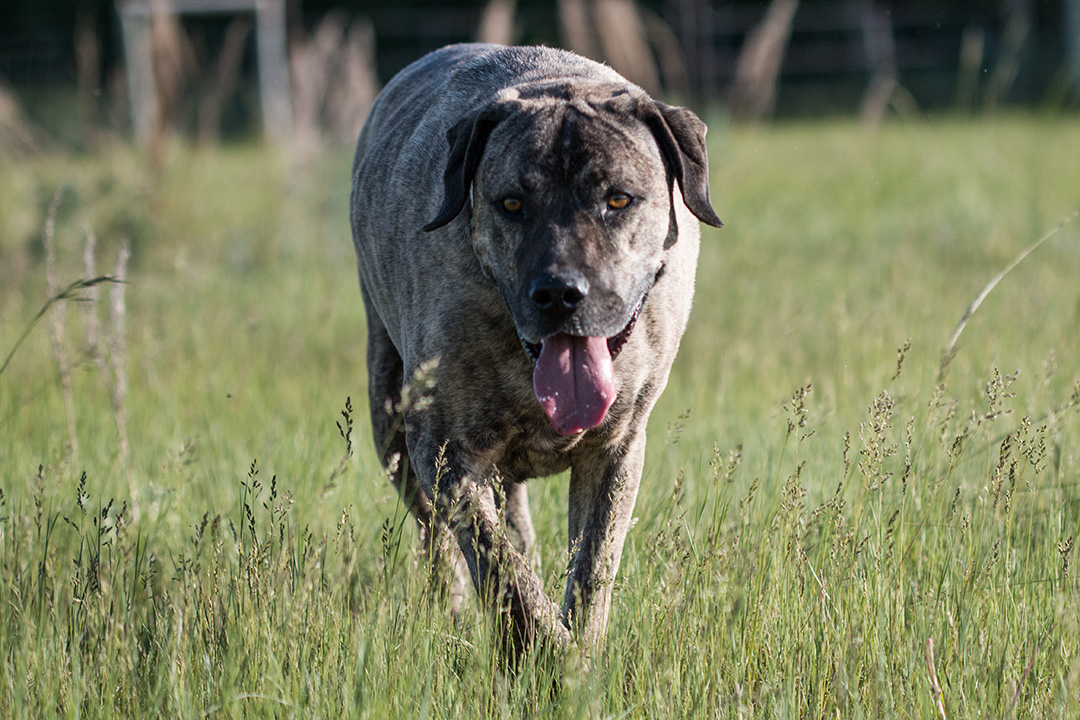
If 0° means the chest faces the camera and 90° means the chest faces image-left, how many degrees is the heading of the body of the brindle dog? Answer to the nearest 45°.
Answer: approximately 0°

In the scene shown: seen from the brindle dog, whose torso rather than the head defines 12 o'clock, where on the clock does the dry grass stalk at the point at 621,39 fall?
The dry grass stalk is roughly at 6 o'clock from the brindle dog.

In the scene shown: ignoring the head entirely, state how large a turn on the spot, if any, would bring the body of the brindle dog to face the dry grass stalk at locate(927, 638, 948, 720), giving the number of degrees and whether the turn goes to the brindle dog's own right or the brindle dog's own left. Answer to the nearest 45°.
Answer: approximately 45° to the brindle dog's own left

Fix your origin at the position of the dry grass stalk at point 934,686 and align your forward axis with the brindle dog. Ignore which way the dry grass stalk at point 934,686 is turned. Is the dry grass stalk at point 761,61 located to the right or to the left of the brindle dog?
right

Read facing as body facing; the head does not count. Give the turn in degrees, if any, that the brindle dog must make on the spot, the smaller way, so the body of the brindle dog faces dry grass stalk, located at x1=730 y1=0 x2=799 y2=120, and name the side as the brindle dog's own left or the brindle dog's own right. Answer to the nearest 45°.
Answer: approximately 180°

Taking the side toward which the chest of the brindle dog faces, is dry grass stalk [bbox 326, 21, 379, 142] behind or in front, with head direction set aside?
behind

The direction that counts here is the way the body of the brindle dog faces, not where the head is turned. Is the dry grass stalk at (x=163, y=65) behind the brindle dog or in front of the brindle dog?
behind
